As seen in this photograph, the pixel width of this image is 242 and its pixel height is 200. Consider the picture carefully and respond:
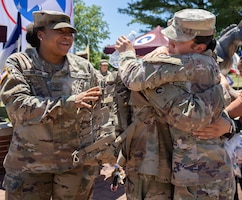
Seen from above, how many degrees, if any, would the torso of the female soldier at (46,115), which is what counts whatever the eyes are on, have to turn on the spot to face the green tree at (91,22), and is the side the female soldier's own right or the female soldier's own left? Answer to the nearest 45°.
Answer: approximately 135° to the female soldier's own left

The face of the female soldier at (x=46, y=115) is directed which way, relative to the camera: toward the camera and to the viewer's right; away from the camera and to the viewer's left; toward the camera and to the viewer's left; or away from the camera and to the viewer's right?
toward the camera and to the viewer's right

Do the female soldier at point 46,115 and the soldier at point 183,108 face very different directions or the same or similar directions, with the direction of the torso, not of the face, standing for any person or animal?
very different directions

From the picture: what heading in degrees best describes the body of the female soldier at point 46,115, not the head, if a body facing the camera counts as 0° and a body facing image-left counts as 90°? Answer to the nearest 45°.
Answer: approximately 315°

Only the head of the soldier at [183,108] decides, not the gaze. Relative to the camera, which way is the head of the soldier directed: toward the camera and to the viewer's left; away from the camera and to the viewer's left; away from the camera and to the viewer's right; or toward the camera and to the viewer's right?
away from the camera and to the viewer's left

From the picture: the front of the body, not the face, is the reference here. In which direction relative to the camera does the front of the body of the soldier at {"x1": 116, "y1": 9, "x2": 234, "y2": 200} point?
to the viewer's left

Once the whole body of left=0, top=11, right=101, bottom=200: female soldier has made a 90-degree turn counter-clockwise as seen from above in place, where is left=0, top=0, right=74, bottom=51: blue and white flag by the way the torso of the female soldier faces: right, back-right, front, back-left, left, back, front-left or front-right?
front-left
